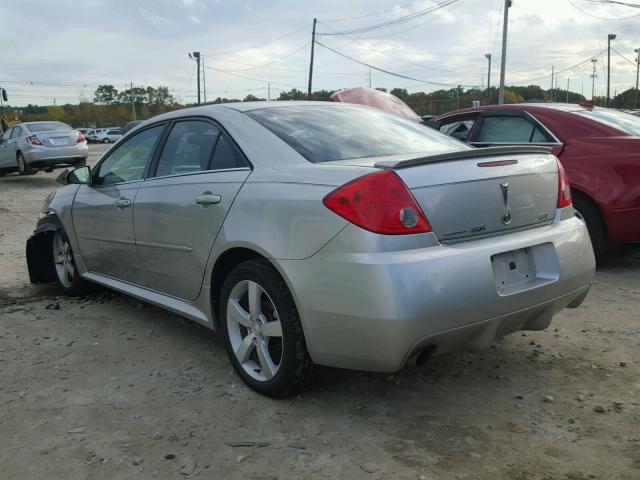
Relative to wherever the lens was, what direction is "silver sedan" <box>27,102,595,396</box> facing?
facing away from the viewer and to the left of the viewer

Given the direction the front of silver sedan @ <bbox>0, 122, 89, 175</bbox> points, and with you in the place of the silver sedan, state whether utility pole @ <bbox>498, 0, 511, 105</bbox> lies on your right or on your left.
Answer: on your right

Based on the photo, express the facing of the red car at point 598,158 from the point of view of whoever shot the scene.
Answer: facing away from the viewer and to the left of the viewer

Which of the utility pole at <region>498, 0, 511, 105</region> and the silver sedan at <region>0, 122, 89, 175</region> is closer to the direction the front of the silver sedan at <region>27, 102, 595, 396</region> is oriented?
the silver sedan

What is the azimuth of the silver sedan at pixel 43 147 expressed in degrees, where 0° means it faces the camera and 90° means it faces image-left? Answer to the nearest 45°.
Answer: approximately 135°

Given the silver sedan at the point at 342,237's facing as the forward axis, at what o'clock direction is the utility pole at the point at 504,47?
The utility pole is roughly at 2 o'clock from the silver sedan.
